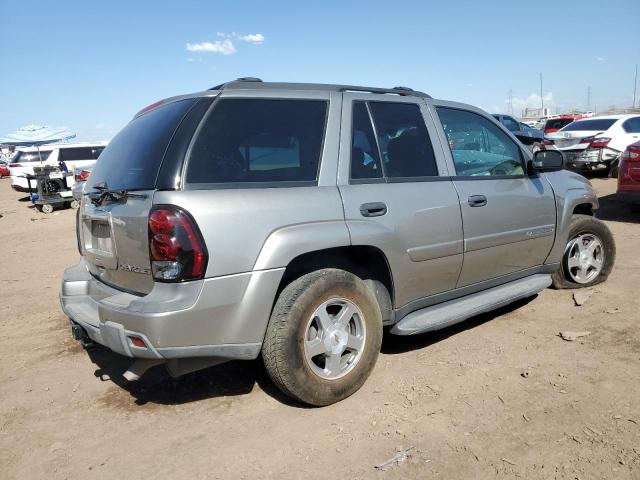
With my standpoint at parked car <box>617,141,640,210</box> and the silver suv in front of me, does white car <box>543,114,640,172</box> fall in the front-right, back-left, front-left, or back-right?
back-right

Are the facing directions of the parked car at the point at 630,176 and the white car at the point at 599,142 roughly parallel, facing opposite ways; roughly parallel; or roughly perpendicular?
roughly parallel

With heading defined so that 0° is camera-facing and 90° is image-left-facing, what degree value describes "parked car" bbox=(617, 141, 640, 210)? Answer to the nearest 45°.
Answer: approximately 225°

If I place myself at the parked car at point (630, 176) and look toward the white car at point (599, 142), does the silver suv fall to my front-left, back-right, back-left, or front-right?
back-left

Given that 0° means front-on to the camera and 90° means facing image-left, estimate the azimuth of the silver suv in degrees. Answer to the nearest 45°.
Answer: approximately 225°

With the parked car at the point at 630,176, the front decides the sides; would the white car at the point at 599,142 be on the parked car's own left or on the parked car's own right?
on the parked car's own left

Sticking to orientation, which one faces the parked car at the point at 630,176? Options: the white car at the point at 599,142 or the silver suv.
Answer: the silver suv

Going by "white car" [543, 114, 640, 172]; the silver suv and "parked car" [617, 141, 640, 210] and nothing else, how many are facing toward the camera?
0

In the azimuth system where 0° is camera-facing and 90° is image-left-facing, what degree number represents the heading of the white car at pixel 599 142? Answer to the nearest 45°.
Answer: approximately 225°

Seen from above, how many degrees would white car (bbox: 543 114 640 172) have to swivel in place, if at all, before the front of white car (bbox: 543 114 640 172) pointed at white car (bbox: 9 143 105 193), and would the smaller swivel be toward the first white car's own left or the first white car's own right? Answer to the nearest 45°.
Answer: approximately 135° to the first white car's own left

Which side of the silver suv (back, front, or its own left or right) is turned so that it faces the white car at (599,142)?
front

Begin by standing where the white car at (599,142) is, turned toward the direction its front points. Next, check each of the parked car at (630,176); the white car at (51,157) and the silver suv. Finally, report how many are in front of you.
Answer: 0

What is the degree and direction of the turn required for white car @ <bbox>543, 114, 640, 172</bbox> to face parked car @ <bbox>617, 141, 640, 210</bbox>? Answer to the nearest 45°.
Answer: approximately 135° to its right

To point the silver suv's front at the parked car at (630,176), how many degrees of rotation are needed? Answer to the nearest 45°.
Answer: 0° — it already faces it

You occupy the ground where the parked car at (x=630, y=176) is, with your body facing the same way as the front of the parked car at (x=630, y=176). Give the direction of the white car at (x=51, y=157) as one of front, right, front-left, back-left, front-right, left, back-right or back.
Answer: back-left
